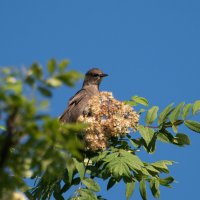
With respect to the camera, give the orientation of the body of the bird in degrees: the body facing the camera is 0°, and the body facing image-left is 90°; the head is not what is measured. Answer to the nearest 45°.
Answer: approximately 270°
